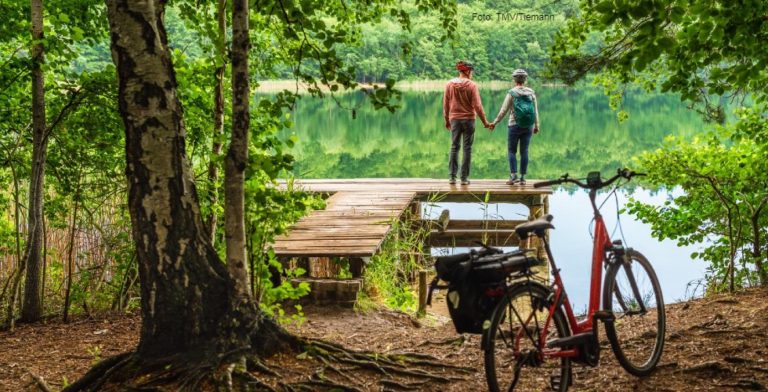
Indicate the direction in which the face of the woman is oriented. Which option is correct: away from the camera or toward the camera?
away from the camera

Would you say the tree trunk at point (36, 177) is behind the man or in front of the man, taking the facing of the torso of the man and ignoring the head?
behind

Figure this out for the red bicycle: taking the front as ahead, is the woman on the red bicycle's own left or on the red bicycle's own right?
on the red bicycle's own left

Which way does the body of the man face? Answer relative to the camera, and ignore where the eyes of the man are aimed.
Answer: away from the camera

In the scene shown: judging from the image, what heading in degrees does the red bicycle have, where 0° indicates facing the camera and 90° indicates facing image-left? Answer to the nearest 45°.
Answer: approximately 225°

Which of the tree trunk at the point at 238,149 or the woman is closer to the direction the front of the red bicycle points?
the woman

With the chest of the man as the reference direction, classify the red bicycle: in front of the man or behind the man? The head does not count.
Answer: behind

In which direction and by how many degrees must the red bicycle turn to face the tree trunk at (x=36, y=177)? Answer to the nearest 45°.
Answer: approximately 135° to its left

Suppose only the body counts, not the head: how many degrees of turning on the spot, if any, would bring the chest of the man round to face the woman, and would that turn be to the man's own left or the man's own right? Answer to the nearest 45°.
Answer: approximately 90° to the man's own right

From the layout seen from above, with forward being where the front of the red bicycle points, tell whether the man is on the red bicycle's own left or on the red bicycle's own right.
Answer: on the red bicycle's own left
